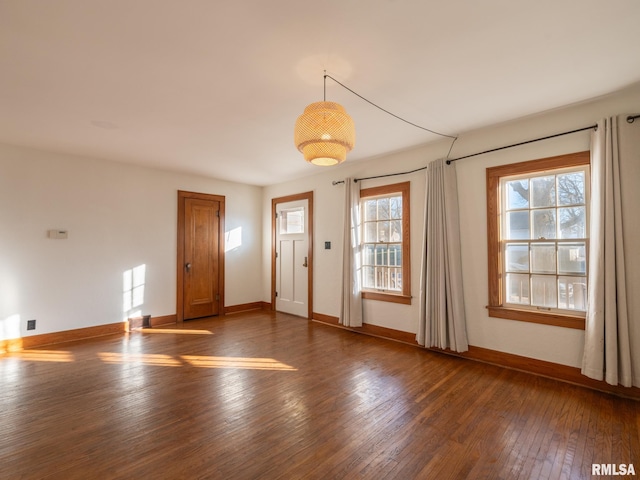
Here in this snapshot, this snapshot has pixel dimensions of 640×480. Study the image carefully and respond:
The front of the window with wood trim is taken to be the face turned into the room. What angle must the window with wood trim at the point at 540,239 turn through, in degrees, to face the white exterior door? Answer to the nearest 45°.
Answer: approximately 45° to its right

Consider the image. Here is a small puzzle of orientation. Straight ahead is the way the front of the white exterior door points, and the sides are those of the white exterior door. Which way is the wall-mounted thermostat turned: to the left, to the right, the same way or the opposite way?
to the left

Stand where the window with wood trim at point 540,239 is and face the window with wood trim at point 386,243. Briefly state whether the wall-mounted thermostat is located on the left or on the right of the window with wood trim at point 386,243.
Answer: left

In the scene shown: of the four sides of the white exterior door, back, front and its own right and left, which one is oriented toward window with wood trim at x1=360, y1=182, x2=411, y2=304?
left

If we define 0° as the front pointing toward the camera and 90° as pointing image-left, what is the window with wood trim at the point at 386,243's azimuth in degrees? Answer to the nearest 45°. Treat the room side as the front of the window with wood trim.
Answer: approximately 45°

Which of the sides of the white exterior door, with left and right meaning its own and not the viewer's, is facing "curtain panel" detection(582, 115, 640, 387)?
left

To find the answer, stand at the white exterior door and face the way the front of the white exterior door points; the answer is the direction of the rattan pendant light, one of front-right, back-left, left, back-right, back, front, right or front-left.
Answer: front-left

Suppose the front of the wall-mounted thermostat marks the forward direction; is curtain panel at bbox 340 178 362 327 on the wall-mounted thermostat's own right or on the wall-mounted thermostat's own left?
on the wall-mounted thermostat's own left

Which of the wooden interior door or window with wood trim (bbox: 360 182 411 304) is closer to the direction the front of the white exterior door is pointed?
the wooden interior door

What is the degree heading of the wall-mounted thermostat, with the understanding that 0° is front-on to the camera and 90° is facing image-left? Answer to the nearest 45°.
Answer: approximately 0°

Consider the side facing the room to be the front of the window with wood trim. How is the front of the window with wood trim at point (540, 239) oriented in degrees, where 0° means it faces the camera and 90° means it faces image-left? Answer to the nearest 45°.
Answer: approximately 45°

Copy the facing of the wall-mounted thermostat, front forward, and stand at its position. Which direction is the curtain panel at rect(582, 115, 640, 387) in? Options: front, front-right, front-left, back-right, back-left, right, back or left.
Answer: front-left
